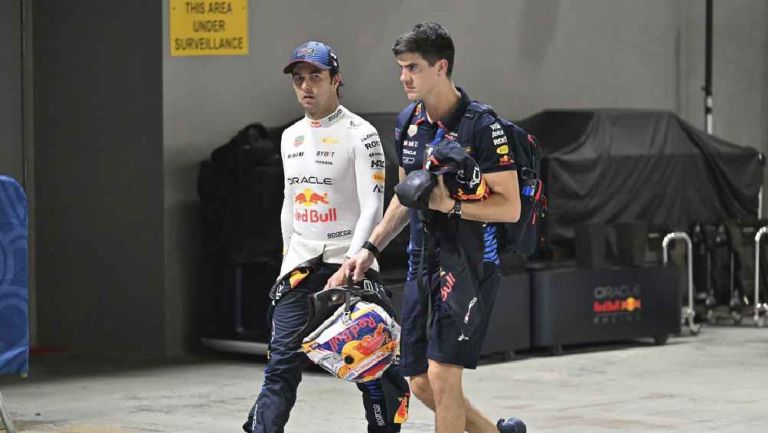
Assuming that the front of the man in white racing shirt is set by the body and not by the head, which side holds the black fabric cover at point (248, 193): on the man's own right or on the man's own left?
on the man's own right

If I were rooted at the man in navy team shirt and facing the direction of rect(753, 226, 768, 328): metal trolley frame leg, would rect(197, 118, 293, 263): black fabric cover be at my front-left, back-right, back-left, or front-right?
front-left

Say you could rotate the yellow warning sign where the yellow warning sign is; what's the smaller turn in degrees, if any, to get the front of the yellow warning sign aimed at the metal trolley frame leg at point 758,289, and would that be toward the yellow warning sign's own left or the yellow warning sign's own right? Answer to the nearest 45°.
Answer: approximately 90° to the yellow warning sign's own left

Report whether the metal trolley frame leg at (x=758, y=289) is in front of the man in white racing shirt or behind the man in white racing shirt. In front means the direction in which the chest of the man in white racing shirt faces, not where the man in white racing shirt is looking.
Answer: behind

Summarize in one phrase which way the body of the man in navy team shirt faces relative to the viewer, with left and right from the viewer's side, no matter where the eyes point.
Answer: facing the viewer and to the left of the viewer

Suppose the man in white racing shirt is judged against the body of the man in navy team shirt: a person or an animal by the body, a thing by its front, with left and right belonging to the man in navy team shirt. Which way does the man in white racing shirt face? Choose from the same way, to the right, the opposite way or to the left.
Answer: the same way

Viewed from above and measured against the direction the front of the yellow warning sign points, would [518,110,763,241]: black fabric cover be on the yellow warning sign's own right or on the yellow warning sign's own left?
on the yellow warning sign's own left

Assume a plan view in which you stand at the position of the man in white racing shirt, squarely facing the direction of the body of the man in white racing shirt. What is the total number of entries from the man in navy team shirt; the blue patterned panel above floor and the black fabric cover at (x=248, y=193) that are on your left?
1

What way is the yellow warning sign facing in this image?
toward the camera

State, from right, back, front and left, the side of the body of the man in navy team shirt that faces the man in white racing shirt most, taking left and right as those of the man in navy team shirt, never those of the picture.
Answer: right

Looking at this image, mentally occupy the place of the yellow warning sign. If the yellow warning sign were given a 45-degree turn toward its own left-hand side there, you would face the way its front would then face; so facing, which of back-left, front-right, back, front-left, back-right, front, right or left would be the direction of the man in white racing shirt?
front-right

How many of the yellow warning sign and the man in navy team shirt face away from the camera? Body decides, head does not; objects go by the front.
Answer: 0

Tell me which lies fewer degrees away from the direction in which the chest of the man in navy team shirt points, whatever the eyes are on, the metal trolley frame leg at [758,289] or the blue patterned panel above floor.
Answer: the blue patterned panel above floor
